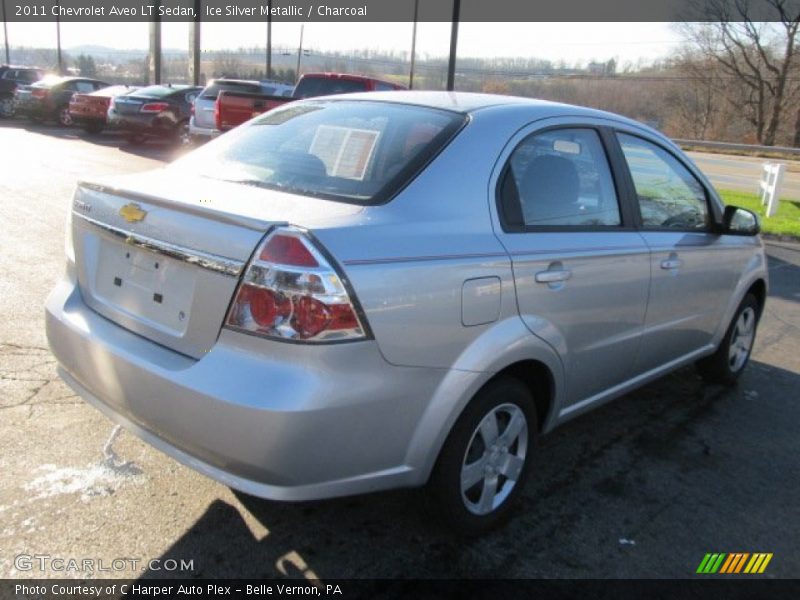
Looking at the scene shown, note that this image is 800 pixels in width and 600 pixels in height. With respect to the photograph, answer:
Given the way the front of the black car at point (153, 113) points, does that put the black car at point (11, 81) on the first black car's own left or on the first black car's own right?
on the first black car's own left

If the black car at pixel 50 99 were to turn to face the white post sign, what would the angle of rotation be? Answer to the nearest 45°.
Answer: approximately 90° to its right

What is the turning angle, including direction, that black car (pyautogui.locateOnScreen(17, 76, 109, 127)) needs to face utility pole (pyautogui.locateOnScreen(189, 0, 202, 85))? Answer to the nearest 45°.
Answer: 0° — it already faces it

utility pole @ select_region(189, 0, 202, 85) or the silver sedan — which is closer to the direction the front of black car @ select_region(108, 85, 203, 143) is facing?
the utility pole

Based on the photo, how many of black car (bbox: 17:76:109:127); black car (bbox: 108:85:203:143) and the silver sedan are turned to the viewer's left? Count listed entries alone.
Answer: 0

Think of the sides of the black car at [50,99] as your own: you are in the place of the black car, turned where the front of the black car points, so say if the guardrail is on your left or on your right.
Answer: on your right

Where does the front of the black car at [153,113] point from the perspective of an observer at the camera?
facing away from the viewer and to the right of the viewer

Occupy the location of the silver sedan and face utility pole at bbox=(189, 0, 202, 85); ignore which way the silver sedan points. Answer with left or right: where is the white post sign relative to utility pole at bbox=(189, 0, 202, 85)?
right

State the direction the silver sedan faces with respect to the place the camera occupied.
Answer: facing away from the viewer and to the right of the viewer
